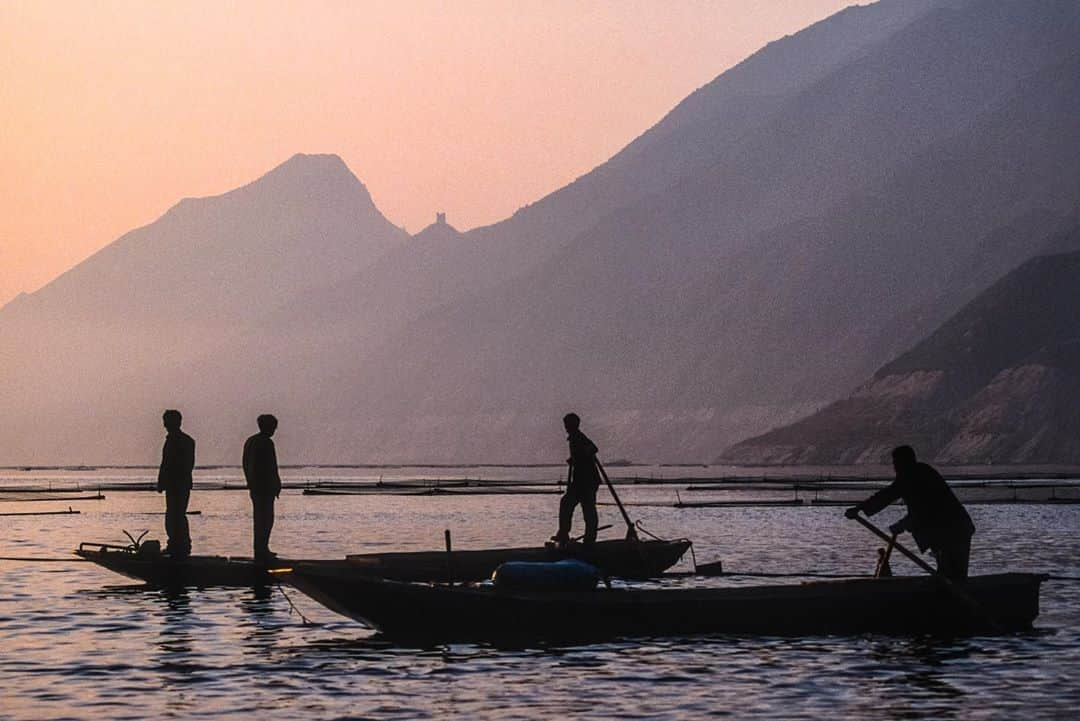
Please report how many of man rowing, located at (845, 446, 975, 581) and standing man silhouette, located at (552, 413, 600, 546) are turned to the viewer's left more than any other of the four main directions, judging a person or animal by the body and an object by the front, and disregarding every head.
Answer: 2

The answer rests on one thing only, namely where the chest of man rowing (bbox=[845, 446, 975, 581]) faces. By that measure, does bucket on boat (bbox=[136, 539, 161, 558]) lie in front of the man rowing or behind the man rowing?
in front

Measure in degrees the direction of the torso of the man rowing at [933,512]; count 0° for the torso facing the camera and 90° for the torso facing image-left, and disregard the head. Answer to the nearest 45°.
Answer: approximately 90°

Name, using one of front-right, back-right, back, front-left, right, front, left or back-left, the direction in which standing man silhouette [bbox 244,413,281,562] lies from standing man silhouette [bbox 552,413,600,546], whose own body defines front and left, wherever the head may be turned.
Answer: front

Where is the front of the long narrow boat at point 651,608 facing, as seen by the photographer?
facing to the left of the viewer

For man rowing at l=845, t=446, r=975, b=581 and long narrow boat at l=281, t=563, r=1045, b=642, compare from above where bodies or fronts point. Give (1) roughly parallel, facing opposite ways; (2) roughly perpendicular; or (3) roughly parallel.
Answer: roughly parallel

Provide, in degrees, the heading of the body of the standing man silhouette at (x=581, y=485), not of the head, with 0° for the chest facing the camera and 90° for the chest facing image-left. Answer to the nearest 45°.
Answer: approximately 90°

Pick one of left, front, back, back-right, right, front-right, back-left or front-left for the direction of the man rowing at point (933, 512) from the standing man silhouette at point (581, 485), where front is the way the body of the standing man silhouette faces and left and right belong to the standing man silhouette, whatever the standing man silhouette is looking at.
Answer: back-left

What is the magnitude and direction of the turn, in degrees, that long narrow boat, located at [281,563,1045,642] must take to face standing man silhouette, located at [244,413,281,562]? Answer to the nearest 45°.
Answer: approximately 45° to its right

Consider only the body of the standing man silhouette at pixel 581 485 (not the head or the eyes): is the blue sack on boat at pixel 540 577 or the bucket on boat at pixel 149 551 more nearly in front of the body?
the bucket on boat

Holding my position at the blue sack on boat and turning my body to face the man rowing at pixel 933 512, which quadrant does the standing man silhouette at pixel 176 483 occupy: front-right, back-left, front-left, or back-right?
back-left
